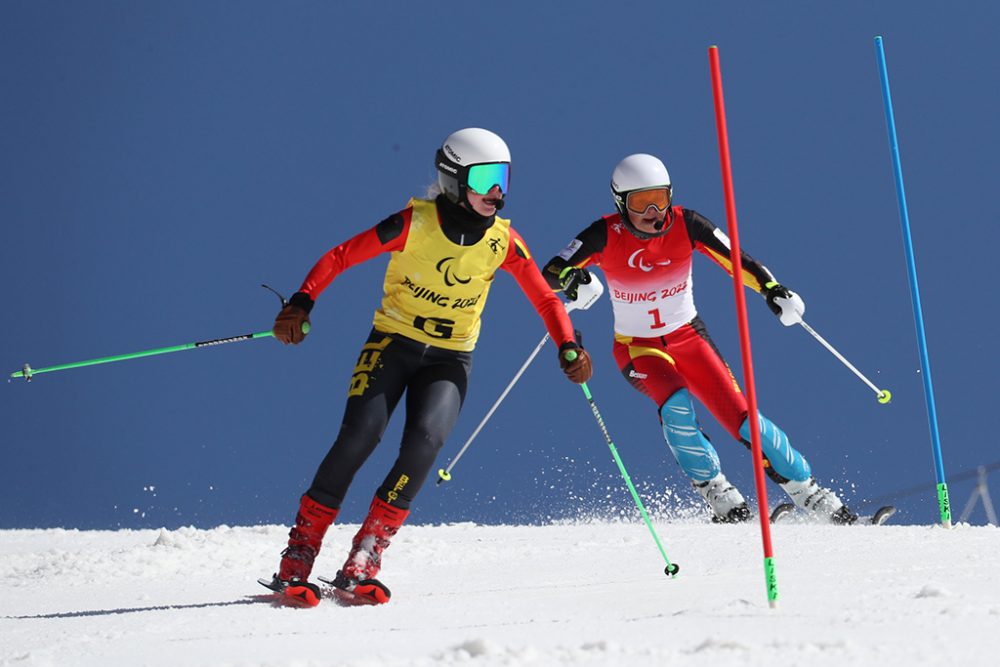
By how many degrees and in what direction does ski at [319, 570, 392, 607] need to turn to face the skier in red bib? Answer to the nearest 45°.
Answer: approximately 90° to its left

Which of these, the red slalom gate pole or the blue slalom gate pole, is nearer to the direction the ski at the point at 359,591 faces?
the red slalom gate pole

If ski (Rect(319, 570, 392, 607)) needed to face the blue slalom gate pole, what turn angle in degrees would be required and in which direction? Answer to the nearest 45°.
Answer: approximately 90° to its left

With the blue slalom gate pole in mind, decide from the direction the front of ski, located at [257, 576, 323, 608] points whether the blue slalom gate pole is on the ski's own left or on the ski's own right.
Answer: on the ski's own left

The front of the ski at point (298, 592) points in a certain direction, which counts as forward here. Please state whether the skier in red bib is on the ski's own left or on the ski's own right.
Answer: on the ski's own left
